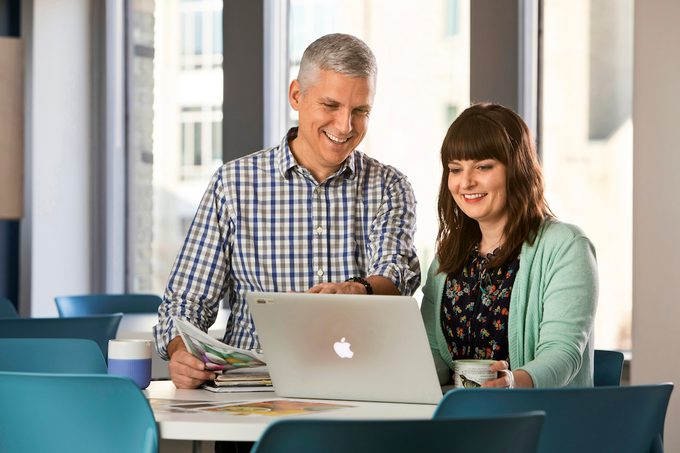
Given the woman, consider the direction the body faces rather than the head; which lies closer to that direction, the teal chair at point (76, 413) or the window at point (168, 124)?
the teal chair

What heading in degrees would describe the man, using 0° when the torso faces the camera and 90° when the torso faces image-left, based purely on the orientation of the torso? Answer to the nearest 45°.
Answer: approximately 0°

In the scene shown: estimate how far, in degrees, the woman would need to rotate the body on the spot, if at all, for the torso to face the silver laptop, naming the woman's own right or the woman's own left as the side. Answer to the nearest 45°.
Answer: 0° — they already face it

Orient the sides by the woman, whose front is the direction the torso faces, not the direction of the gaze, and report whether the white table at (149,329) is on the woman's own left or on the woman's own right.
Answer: on the woman's own right

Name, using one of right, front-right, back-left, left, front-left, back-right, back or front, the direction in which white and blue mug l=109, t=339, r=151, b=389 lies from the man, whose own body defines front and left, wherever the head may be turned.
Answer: front-right

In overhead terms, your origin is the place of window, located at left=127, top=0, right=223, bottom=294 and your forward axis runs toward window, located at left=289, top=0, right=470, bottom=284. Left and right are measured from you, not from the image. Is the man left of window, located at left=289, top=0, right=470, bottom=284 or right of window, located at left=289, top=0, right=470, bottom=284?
right

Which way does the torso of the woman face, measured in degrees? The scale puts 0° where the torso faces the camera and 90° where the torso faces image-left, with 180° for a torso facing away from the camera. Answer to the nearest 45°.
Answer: approximately 45°
